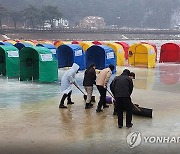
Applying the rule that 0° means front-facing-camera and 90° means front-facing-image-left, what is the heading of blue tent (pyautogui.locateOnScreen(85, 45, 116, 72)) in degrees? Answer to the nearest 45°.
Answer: approximately 45°

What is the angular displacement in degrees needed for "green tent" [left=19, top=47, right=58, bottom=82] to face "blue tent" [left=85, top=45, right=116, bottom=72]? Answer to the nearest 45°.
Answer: approximately 180°

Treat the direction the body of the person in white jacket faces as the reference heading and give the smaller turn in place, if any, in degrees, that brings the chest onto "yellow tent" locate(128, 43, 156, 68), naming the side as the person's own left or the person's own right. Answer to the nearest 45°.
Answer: approximately 90° to the person's own left

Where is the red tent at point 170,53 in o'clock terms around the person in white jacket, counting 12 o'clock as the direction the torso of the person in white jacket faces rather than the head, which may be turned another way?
The red tent is roughly at 10 o'clock from the person in white jacket.

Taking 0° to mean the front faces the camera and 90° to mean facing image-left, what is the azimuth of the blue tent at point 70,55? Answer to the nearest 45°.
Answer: approximately 45°

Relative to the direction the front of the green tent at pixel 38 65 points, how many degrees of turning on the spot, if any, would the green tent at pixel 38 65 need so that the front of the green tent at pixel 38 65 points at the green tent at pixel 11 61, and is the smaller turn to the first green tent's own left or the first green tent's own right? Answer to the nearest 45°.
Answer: approximately 90° to the first green tent's own right

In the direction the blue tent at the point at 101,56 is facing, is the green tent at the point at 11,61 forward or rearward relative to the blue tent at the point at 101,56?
forward
